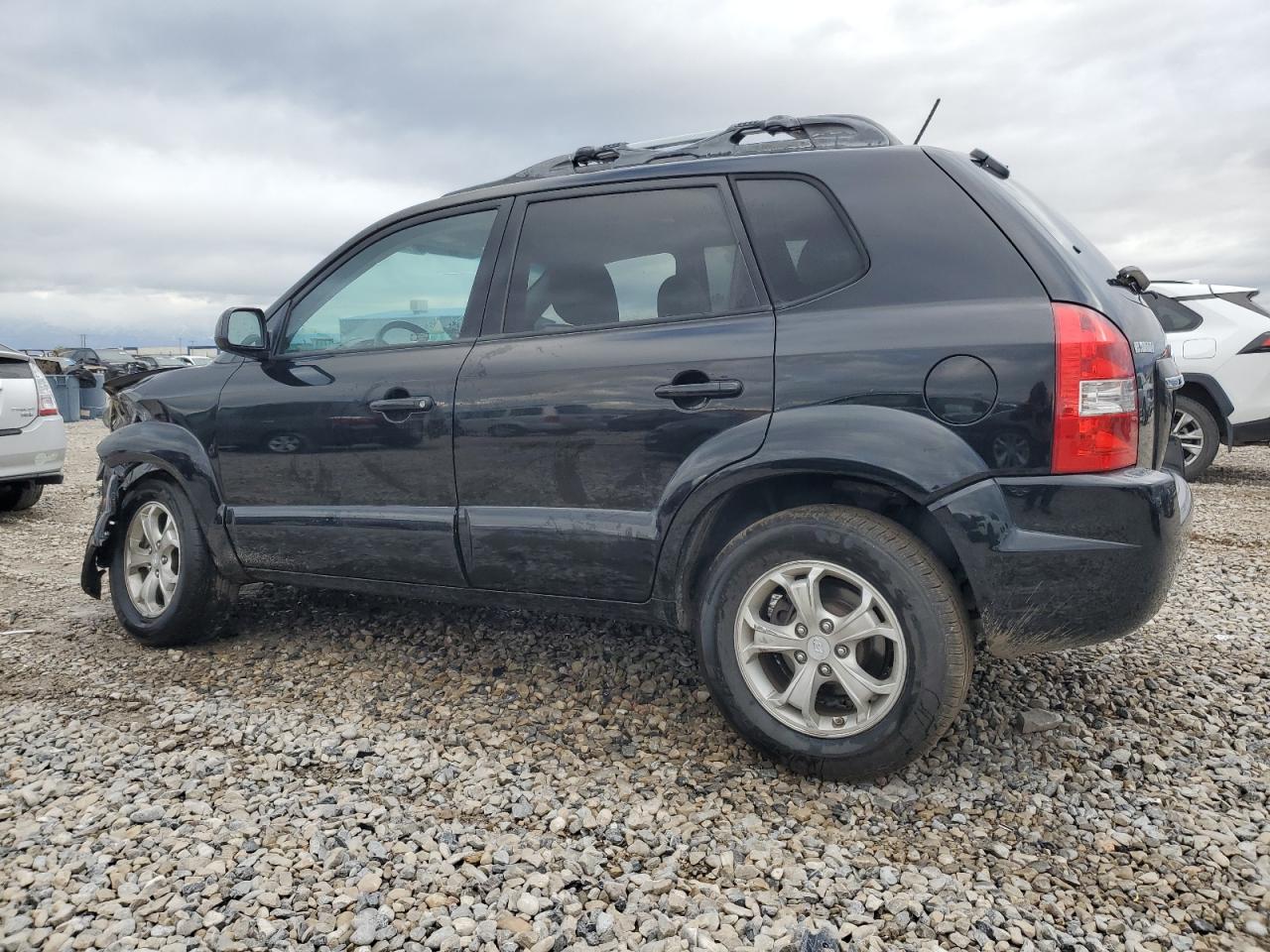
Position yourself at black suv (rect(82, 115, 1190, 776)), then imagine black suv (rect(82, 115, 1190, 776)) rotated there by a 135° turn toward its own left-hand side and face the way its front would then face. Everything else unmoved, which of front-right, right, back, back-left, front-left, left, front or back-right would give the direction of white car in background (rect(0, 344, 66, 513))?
back-right

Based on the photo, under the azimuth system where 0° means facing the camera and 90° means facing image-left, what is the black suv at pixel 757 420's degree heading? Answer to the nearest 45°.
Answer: approximately 135°

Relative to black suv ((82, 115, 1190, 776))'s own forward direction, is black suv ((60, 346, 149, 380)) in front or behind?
in front

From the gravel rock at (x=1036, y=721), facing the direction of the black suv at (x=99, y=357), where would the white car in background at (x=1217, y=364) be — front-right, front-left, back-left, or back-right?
front-right

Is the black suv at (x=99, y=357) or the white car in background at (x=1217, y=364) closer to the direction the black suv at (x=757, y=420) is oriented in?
the black suv

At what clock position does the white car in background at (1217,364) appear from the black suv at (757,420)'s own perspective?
The white car in background is roughly at 3 o'clock from the black suv.
